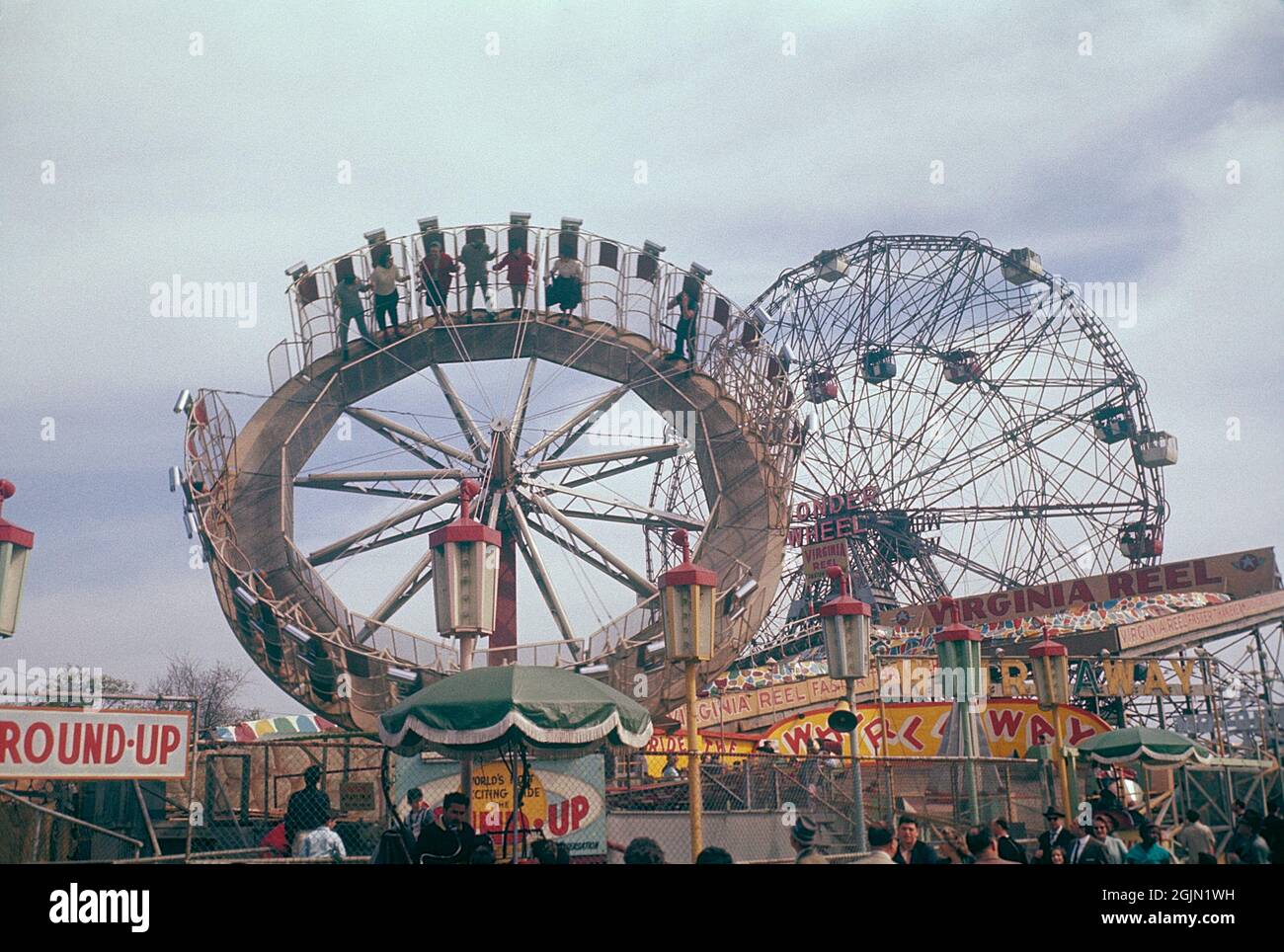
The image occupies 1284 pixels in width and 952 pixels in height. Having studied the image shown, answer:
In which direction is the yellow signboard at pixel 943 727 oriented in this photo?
toward the camera

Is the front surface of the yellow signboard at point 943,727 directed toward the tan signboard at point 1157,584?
no

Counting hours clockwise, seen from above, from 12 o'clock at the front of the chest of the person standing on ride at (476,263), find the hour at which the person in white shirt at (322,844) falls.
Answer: The person in white shirt is roughly at 12 o'clock from the person standing on ride.

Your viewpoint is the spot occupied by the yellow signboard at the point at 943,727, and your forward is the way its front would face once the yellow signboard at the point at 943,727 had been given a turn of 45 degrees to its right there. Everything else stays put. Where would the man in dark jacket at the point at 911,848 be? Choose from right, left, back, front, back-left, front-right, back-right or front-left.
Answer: front-left

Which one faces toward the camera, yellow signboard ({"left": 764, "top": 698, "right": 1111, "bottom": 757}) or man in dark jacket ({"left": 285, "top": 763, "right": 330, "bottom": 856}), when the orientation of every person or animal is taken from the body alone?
the yellow signboard

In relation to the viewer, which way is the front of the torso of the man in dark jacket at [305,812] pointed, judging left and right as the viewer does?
facing away from the viewer

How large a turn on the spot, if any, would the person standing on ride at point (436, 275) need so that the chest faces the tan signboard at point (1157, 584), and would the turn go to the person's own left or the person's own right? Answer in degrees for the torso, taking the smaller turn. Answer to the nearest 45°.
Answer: approximately 135° to the person's own left

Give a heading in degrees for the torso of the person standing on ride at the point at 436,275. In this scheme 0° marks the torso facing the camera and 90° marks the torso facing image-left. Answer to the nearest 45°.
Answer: approximately 0°

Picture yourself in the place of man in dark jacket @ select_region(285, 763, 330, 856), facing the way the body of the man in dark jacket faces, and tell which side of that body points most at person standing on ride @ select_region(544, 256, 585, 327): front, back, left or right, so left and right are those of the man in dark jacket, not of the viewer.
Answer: front

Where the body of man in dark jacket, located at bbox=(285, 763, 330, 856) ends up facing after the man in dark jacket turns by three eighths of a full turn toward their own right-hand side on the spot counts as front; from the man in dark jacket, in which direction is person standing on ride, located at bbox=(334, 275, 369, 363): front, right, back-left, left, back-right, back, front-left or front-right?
back-left

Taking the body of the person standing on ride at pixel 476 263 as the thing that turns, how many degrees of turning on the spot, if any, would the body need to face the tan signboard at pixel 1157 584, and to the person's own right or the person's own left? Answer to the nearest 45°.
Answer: approximately 135° to the person's own left
